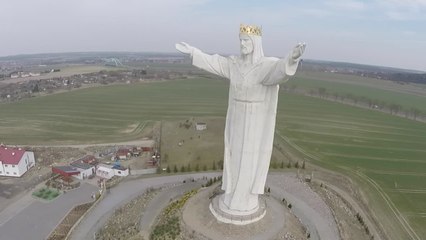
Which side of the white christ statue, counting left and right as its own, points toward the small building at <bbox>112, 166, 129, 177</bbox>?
right

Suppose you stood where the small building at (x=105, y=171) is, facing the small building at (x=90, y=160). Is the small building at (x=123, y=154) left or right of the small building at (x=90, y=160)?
right

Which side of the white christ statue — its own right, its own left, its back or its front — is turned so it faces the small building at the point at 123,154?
right

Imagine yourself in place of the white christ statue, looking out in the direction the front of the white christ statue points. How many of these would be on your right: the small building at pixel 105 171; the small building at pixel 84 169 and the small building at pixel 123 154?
3

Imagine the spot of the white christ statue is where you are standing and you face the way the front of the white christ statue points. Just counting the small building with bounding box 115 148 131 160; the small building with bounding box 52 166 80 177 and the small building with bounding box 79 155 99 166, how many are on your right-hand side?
3

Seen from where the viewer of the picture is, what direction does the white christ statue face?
facing the viewer and to the left of the viewer

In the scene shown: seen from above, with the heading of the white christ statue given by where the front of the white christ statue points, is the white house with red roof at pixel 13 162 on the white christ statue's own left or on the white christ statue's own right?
on the white christ statue's own right

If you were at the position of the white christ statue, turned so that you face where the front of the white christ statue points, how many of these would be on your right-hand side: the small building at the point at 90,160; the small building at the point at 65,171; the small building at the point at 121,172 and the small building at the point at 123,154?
4

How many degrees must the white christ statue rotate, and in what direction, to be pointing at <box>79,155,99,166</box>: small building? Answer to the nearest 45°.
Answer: approximately 90° to its right

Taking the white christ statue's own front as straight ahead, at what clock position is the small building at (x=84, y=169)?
The small building is roughly at 3 o'clock from the white christ statue.

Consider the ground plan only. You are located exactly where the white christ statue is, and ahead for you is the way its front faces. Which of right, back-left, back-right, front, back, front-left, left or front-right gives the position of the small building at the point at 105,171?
right
